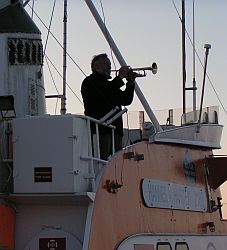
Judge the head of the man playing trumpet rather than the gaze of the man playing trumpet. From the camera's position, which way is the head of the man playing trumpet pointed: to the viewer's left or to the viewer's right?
to the viewer's right

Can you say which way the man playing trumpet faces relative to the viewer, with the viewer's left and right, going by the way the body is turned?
facing to the right of the viewer
